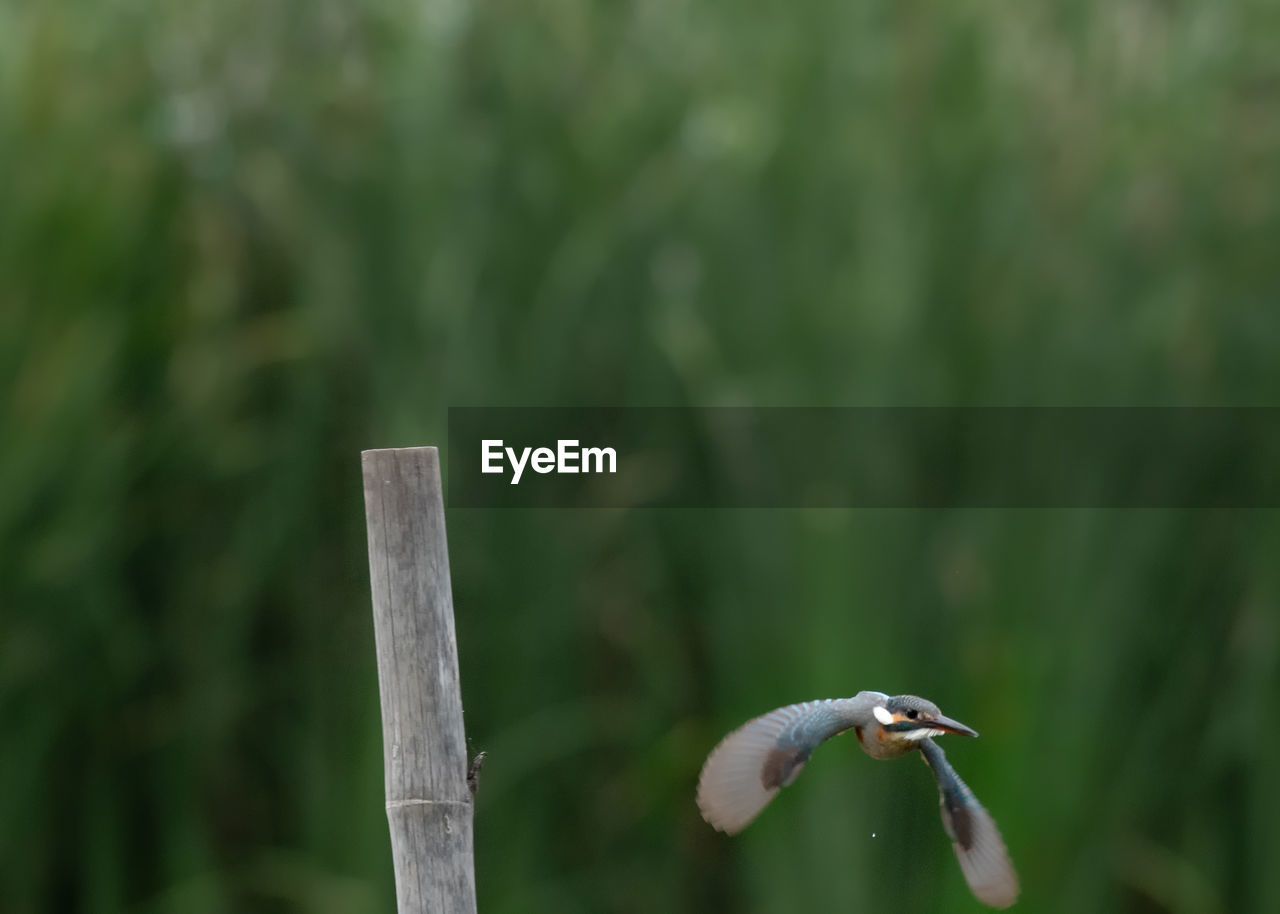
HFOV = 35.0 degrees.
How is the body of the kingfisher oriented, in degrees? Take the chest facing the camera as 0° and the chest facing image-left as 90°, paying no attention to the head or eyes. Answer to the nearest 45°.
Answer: approximately 315°
